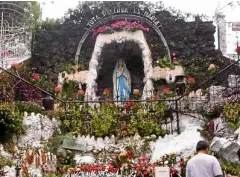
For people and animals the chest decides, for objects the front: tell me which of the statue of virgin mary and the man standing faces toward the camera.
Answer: the statue of virgin mary

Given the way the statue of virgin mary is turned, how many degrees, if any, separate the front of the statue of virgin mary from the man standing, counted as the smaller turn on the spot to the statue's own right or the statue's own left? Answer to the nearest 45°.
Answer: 0° — it already faces them

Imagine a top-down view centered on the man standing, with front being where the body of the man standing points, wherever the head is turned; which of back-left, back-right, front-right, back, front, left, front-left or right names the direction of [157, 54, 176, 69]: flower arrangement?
front

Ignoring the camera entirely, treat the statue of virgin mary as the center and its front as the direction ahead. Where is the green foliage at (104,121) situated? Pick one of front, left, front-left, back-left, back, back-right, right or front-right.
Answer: front

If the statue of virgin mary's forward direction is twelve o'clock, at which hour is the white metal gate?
The white metal gate is roughly at 3 o'clock from the statue of virgin mary.

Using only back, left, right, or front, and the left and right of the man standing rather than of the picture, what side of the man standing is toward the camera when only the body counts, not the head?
back

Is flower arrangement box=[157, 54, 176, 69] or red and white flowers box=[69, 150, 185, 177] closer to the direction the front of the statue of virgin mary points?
the red and white flowers

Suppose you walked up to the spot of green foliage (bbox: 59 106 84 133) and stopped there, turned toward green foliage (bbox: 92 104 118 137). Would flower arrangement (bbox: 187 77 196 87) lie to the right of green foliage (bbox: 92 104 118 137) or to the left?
left

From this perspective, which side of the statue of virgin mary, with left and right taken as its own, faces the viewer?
front

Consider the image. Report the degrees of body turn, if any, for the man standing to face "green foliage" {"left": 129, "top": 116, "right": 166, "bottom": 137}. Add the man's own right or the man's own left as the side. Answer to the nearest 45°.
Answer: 0° — they already face it

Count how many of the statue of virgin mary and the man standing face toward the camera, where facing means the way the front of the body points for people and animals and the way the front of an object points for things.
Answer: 1

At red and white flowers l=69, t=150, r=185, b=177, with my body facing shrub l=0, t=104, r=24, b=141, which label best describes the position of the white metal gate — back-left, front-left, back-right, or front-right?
front-right

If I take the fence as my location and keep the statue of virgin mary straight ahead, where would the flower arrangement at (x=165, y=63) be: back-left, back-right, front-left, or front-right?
front-right

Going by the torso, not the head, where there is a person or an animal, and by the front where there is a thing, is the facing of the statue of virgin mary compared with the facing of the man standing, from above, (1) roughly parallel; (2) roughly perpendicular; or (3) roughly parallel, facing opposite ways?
roughly parallel, facing opposite ways

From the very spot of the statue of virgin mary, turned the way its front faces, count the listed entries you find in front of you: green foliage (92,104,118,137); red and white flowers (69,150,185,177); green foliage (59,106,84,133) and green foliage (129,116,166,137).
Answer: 4
